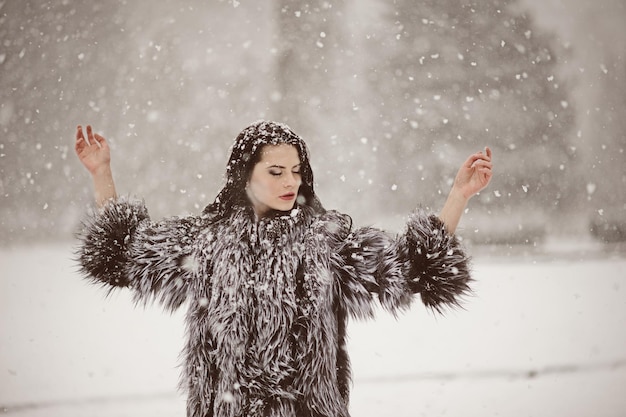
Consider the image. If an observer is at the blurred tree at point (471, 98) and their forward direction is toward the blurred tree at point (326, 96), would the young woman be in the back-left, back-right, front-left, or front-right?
front-left

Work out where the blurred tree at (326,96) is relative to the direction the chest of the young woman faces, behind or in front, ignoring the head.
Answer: behind

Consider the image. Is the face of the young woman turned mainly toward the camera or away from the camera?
toward the camera

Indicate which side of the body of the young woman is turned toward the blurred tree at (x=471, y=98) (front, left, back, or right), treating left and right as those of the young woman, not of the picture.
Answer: back

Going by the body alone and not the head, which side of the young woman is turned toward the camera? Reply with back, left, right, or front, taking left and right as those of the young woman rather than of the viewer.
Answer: front
